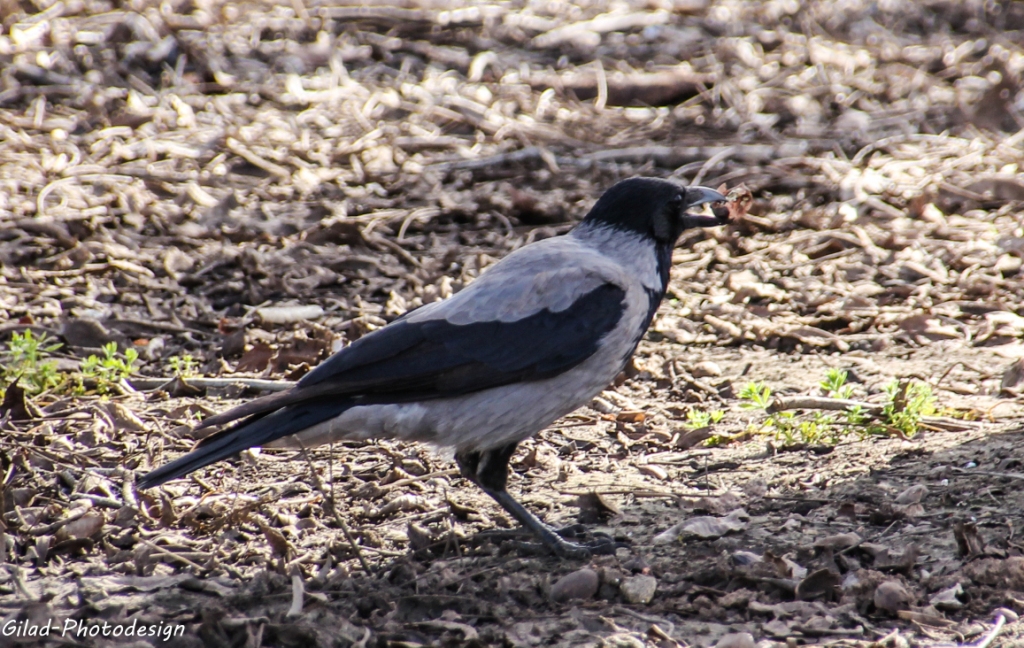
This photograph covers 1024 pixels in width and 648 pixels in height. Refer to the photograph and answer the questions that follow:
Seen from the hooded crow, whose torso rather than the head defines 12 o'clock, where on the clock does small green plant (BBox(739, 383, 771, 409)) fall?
The small green plant is roughly at 11 o'clock from the hooded crow.

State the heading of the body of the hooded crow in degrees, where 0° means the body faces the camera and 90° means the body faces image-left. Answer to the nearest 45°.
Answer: approximately 270°

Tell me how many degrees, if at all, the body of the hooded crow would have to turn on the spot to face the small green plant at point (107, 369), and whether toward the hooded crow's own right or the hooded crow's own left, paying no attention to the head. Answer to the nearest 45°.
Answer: approximately 135° to the hooded crow's own left

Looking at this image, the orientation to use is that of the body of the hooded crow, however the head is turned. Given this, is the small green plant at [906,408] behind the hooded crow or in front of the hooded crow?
in front

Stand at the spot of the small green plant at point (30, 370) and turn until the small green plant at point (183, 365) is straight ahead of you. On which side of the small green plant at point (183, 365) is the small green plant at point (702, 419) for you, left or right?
right

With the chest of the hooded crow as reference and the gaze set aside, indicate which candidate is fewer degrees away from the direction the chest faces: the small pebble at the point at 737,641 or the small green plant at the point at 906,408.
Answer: the small green plant

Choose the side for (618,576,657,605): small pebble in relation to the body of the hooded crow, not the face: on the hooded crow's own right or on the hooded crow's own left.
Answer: on the hooded crow's own right

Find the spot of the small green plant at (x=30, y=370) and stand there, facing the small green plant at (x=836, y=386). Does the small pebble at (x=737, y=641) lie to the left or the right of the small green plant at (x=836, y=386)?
right

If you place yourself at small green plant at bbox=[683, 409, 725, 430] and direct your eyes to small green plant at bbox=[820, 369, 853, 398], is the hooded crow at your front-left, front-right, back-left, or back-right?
back-right
